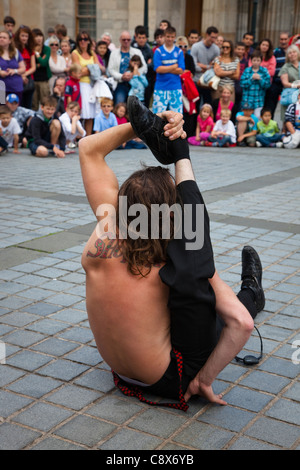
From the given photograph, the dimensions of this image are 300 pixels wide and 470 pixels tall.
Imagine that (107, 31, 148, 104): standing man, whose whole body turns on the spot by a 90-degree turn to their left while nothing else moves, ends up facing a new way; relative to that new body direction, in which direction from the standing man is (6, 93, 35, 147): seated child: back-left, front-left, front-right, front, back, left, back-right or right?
back-right

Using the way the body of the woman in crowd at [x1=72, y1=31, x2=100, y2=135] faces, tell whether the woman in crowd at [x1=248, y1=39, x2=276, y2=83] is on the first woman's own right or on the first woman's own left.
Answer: on the first woman's own left

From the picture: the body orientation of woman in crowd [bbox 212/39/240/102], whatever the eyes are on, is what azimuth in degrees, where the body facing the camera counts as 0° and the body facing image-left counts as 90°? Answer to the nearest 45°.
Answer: approximately 0°

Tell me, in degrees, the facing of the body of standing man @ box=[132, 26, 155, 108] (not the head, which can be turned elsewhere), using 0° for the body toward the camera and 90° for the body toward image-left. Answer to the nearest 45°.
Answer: approximately 0°

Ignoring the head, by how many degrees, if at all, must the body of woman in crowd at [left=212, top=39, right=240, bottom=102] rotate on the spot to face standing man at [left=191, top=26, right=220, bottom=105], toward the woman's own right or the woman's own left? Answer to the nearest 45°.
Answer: approximately 135° to the woman's own right

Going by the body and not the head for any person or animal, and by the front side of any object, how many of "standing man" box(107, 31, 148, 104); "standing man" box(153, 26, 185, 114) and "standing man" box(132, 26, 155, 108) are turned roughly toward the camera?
3

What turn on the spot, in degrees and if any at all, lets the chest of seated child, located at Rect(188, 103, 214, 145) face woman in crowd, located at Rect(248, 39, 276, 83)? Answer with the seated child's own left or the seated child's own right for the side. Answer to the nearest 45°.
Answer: approximately 180°
